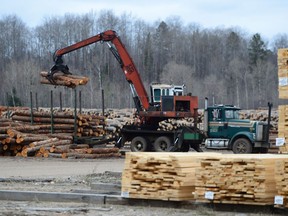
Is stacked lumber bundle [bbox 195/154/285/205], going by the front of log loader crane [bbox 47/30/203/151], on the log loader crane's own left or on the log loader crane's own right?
on the log loader crane's own left

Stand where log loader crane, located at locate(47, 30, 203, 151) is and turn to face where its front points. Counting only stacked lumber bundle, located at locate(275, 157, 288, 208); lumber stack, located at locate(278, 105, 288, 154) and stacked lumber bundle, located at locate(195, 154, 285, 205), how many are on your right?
0

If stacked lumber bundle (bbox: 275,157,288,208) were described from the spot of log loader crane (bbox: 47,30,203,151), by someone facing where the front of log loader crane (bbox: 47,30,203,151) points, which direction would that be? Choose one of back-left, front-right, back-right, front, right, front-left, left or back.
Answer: left

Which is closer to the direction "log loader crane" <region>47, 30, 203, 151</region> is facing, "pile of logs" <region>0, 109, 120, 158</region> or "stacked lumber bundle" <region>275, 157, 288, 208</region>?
the pile of logs

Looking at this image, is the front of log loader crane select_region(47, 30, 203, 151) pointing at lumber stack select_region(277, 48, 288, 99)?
no

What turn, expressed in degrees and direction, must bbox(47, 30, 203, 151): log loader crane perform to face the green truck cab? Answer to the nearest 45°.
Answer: approximately 180°

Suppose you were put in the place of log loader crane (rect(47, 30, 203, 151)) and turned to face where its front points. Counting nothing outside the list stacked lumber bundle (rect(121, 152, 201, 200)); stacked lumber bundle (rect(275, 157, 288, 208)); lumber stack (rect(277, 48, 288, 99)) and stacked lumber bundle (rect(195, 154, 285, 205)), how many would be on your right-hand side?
0

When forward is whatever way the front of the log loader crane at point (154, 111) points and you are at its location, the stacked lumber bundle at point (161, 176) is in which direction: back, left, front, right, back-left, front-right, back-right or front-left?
left

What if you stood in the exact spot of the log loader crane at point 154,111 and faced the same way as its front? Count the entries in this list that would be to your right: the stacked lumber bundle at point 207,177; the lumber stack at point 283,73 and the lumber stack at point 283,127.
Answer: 0

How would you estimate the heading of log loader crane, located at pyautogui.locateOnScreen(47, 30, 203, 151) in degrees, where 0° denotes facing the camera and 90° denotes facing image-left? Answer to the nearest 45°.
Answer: approximately 90°

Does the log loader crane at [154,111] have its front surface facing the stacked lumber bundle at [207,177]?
no
